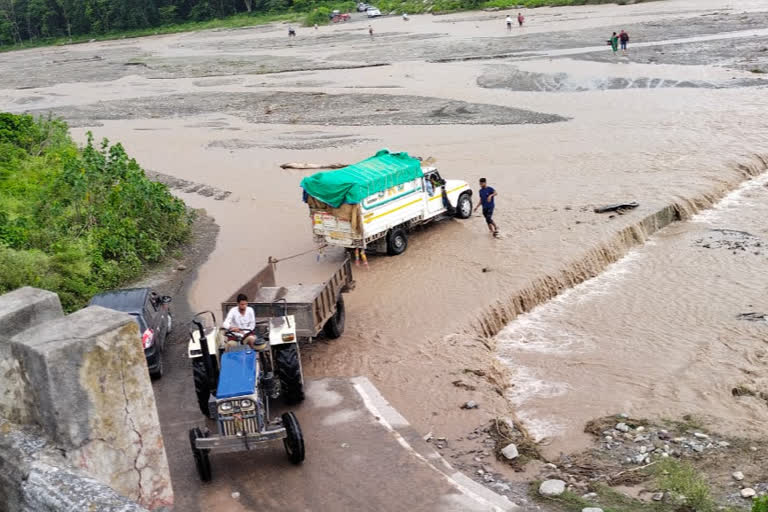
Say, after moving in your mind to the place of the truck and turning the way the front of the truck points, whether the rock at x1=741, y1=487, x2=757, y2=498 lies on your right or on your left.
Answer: on your right

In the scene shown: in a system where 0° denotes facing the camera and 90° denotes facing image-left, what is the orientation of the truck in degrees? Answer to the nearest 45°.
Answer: approximately 225°

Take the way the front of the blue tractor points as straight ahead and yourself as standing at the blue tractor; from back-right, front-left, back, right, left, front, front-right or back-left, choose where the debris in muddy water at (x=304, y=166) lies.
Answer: back

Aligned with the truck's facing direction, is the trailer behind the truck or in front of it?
behind

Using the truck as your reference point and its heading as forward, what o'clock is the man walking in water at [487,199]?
The man walking in water is roughly at 1 o'clock from the truck.

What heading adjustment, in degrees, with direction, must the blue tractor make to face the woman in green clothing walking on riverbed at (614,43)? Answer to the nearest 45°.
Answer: approximately 135° to its left

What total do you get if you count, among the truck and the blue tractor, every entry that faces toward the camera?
1

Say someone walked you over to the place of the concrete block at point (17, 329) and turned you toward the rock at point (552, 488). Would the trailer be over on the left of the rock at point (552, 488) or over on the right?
left

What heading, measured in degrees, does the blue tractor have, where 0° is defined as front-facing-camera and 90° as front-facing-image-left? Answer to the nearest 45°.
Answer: approximately 0°

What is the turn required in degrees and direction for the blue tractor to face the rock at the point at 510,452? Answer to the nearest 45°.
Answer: approximately 90° to its left

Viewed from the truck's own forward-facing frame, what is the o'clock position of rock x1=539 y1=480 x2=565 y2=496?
The rock is roughly at 4 o'clock from the truck.

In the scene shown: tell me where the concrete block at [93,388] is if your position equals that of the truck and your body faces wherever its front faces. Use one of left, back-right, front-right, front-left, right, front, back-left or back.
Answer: back-right
